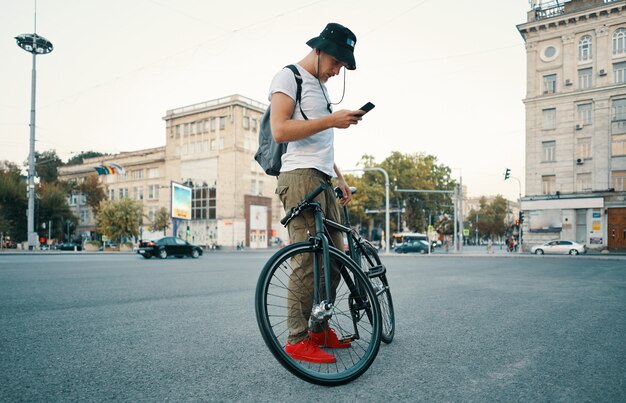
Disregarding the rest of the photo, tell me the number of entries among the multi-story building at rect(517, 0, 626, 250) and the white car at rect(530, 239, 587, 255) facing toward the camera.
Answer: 1

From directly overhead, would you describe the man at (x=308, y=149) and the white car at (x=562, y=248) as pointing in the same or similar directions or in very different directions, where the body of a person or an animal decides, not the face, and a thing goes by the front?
very different directions

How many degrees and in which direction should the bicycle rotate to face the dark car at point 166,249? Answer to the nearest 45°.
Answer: approximately 135° to its right

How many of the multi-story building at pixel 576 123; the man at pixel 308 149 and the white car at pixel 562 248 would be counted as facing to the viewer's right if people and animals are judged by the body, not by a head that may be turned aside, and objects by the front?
1

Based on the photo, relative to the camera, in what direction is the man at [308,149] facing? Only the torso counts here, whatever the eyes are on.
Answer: to the viewer's right

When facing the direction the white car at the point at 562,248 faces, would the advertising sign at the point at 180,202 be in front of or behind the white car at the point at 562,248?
in front

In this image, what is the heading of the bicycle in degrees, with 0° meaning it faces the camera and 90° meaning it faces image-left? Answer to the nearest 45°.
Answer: approximately 45°

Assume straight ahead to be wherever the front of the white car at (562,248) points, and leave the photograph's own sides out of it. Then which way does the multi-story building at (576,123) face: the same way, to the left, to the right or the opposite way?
to the left

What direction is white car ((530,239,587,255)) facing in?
to the viewer's left

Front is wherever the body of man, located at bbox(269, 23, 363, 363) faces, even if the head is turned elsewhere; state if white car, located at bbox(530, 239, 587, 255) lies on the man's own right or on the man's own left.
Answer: on the man's own left

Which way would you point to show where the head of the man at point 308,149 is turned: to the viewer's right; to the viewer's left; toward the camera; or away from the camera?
to the viewer's right

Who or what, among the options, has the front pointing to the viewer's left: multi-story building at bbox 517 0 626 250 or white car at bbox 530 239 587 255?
the white car
